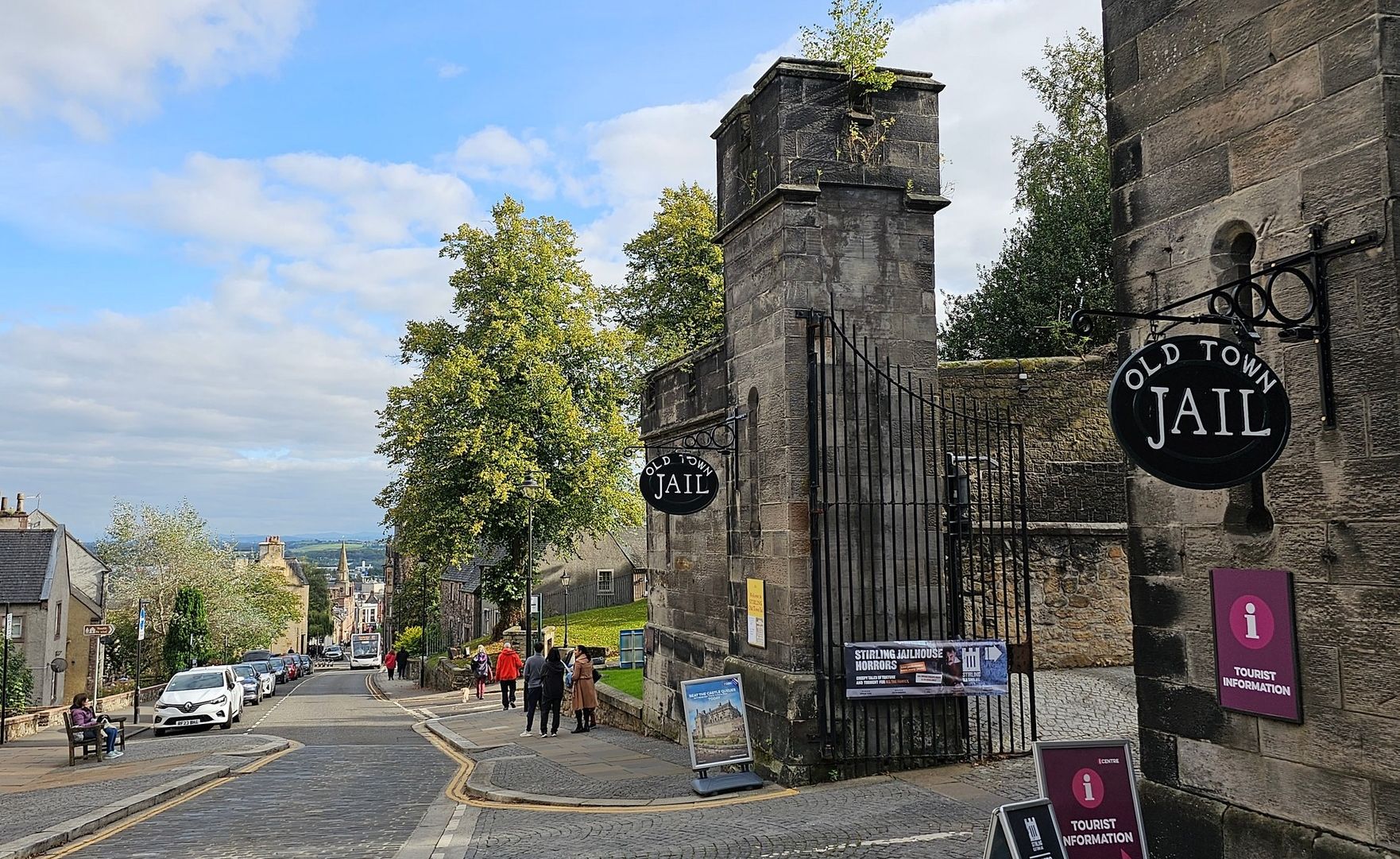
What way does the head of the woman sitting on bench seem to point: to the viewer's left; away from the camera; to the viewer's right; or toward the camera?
to the viewer's right

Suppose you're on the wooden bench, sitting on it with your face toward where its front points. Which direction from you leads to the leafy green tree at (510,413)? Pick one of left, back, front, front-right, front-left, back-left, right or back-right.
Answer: front-left

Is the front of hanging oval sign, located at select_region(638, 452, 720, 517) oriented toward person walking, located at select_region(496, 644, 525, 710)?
no

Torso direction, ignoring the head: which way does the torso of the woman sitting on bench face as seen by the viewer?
to the viewer's right

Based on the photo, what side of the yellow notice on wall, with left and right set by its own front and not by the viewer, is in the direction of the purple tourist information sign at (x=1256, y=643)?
left

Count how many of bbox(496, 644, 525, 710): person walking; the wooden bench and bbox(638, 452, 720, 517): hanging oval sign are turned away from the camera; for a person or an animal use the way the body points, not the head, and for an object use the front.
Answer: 1

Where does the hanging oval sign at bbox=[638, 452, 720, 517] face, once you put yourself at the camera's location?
facing the viewer

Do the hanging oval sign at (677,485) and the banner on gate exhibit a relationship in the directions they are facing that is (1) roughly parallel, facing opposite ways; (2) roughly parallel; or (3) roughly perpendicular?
roughly parallel

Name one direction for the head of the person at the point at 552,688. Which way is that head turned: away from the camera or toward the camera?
away from the camera

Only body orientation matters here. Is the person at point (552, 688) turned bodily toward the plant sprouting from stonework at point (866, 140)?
no

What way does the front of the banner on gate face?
toward the camera
